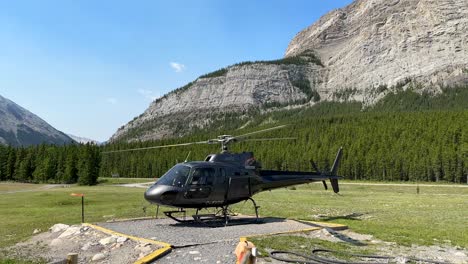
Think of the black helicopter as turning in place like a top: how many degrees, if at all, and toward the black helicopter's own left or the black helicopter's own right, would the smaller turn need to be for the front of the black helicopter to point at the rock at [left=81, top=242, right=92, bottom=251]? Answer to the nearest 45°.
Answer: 0° — it already faces it

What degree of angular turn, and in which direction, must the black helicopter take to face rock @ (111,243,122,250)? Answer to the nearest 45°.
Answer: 0° — it already faces it

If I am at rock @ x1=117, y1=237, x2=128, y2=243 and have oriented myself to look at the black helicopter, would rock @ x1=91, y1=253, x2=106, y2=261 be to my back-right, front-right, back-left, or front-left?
back-right

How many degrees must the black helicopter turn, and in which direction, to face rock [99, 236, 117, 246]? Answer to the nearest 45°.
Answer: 0° — it already faces it

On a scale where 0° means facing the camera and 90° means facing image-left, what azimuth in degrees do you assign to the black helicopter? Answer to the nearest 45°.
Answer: approximately 45°
